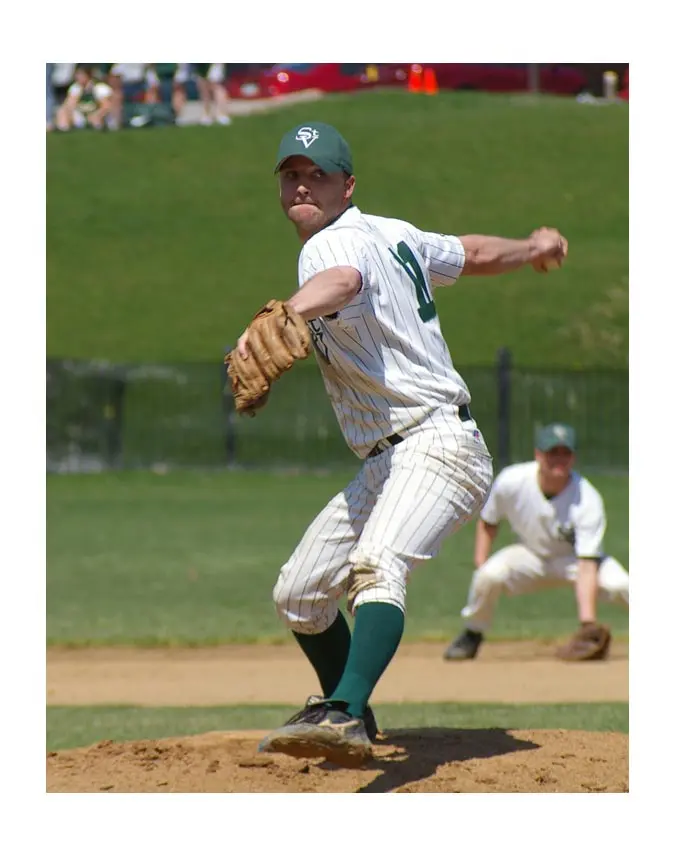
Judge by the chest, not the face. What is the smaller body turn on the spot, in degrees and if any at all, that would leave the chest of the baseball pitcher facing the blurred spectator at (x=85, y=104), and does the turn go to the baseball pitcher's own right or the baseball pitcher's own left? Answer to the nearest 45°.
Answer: approximately 90° to the baseball pitcher's own right

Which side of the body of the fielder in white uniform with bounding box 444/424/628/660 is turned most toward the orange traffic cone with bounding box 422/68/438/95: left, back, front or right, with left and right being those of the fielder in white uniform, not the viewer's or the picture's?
back

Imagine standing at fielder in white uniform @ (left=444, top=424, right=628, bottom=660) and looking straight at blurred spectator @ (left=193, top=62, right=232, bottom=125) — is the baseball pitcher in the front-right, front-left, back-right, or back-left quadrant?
back-left

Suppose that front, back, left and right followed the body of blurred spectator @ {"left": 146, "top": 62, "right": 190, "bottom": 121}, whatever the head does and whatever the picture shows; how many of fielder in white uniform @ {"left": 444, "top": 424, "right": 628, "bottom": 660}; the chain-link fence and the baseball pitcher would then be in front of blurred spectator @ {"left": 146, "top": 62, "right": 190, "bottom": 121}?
3

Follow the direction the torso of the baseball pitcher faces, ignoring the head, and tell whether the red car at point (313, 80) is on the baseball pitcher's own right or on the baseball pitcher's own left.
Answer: on the baseball pitcher's own right

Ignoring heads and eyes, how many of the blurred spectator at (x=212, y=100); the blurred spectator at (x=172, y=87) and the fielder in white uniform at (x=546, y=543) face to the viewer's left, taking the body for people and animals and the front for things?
0

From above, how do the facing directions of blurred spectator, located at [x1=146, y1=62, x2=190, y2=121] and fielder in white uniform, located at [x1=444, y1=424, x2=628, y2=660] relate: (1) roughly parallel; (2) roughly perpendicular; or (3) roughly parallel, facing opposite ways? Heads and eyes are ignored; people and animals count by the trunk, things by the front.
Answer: roughly parallel

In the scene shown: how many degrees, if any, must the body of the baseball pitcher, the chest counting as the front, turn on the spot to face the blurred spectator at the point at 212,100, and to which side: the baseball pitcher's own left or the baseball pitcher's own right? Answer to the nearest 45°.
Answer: approximately 90° to the baseball pitcher's own right

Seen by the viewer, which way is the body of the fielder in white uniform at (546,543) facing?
toward the camera

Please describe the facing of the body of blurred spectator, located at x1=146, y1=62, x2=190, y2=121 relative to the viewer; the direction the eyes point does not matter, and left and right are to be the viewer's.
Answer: facing the viewer

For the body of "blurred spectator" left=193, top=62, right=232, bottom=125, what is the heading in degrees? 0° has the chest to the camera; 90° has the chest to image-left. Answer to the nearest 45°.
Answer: approximately 0°

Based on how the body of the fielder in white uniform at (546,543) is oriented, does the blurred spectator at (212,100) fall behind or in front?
behind
